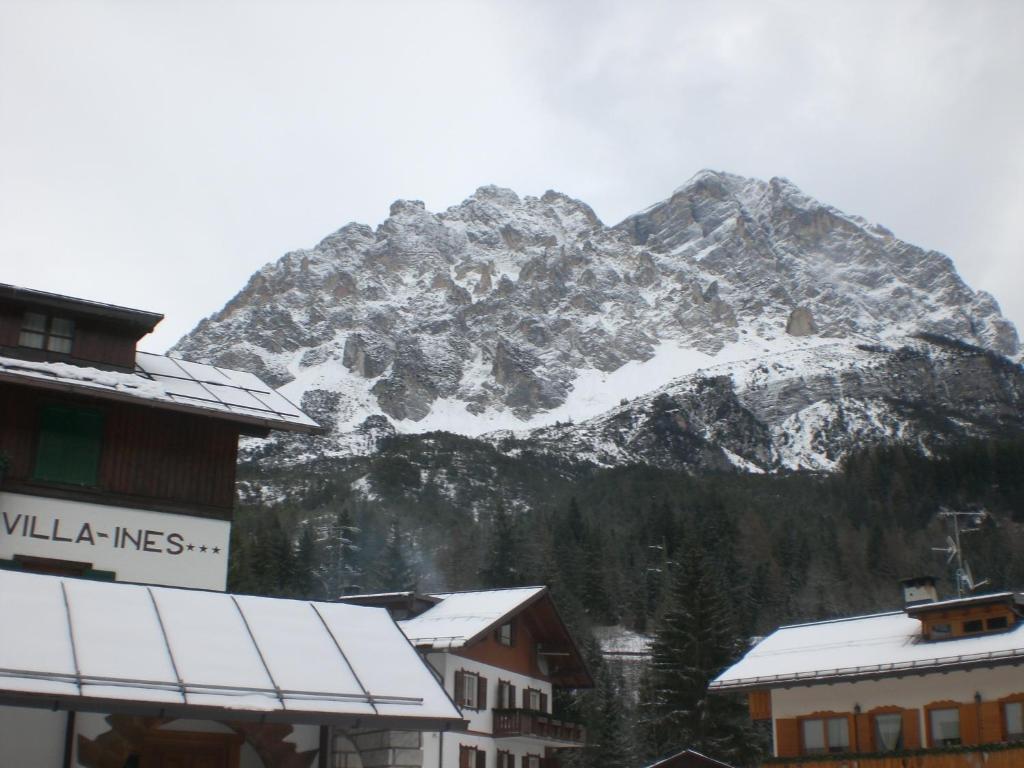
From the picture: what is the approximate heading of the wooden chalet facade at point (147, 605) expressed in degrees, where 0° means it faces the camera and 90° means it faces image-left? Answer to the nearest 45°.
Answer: approximately 0°
